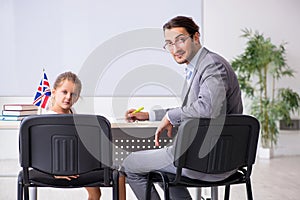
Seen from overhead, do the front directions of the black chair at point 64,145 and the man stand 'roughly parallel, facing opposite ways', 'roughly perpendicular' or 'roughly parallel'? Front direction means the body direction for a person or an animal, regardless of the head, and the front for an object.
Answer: roughly perpendicular

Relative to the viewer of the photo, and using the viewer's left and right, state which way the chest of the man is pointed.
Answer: facing to the left of the viewer

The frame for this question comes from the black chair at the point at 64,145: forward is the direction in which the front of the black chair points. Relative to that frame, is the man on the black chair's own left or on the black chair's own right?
on the black chair's own right

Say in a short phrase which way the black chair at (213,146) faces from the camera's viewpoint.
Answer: facing away from the viewer and to the left of the viewer

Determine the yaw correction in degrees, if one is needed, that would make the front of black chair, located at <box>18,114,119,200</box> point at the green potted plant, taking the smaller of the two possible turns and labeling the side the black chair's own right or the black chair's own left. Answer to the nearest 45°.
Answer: approximately 45° to the black chair's own right

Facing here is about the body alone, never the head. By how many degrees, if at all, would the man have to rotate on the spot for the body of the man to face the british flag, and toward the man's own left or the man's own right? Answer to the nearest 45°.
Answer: approximately 45° to the man's own right

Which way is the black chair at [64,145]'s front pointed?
away from the camera

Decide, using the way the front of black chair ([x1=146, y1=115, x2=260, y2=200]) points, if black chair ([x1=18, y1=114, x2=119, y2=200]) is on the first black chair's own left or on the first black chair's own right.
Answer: on the first black chair's own left

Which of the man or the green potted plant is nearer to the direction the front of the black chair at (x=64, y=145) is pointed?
the green potted plant

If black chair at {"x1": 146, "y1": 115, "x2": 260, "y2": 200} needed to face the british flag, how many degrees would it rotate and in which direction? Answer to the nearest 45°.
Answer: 0° — it already faces it

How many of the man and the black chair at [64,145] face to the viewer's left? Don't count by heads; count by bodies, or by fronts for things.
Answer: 1
